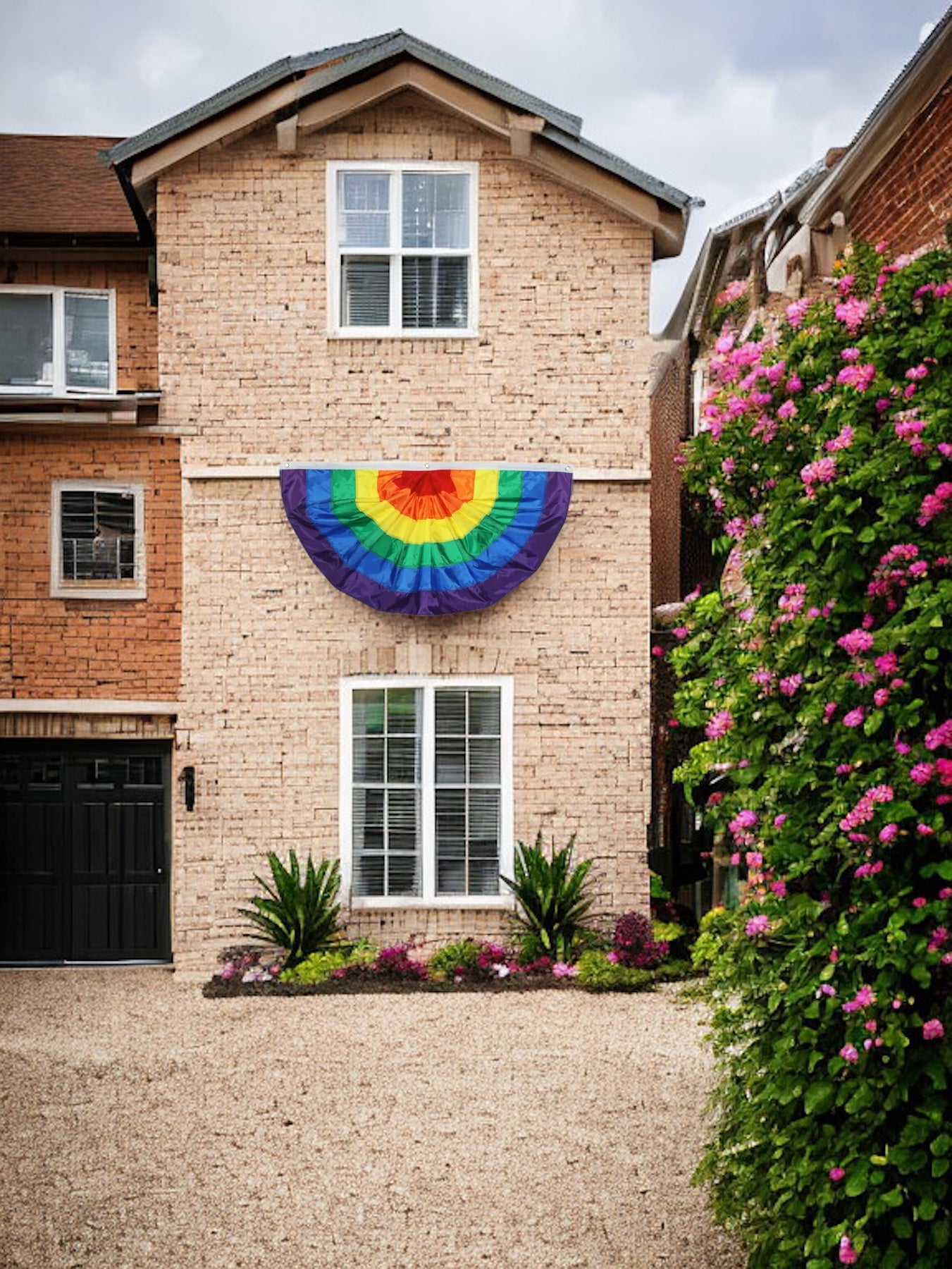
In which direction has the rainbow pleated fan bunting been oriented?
toward the camera

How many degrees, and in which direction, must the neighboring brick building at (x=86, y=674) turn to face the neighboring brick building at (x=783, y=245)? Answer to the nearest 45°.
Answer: approximately 90° to its left

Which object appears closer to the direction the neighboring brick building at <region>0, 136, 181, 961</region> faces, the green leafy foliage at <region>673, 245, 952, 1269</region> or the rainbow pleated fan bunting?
the green leafy foliage

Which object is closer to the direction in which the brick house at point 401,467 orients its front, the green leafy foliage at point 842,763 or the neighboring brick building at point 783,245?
the green leafy foliage

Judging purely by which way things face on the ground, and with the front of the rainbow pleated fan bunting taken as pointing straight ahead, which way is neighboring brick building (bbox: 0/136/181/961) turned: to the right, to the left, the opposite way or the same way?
the same way

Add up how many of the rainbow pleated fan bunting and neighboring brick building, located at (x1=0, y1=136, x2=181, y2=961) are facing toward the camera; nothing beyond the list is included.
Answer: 2

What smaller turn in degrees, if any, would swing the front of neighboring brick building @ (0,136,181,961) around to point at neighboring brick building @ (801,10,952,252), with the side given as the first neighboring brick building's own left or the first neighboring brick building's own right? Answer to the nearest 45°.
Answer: approximately 45° to the first neighboring brick building's own left

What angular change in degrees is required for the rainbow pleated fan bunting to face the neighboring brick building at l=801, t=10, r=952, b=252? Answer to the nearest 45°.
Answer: approximately 45° to its left

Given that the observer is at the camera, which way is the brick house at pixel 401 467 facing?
facing the viewer
